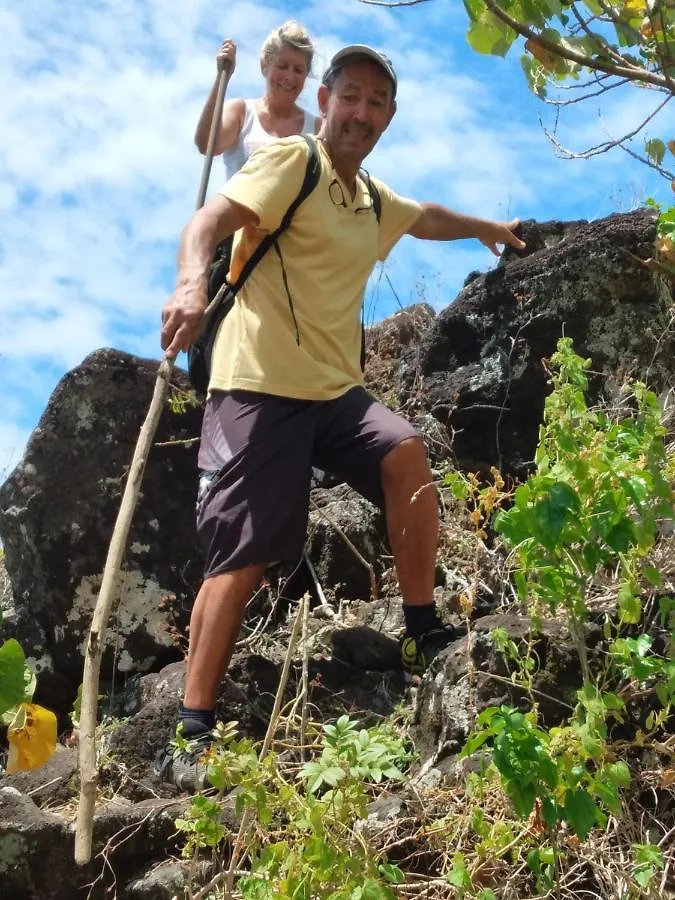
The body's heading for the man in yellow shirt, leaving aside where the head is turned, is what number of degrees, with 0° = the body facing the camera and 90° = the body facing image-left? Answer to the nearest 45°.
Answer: approximately 315°

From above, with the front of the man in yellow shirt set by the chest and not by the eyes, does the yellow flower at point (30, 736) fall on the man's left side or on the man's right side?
on the man's right side

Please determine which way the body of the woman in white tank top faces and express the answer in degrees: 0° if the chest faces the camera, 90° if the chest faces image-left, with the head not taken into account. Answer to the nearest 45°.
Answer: approximately 315°

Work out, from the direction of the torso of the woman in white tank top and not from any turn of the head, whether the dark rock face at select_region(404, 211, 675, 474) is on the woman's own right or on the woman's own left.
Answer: on the woman's own left

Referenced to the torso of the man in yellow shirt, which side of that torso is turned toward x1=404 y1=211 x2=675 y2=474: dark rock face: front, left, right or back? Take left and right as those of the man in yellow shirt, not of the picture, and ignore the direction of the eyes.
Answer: left
